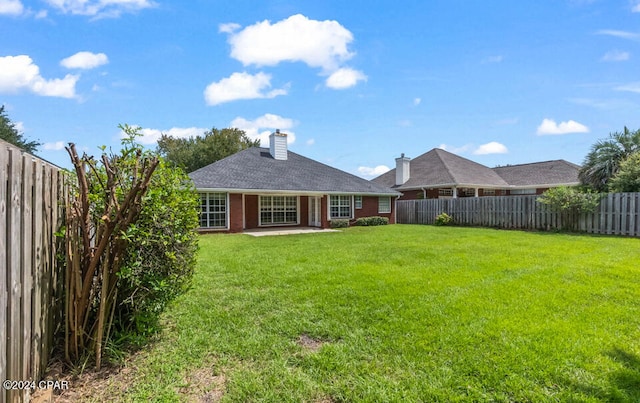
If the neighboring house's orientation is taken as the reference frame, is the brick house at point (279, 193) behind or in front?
behind

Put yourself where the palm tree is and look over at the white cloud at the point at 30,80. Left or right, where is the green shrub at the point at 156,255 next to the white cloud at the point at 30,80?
left

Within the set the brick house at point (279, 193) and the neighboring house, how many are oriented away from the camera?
2

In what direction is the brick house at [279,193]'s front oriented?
away from the camera

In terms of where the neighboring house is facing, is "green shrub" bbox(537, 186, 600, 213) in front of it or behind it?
behind

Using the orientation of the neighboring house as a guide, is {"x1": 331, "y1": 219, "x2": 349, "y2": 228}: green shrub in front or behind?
behind

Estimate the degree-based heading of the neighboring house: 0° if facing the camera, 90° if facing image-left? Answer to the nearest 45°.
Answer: approximately 180°
